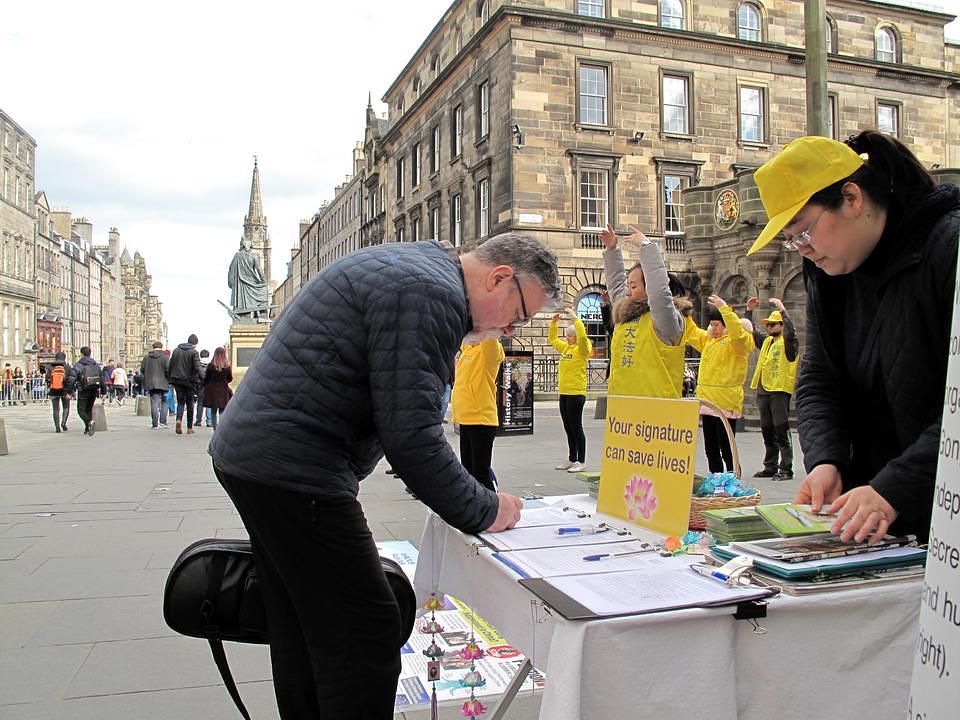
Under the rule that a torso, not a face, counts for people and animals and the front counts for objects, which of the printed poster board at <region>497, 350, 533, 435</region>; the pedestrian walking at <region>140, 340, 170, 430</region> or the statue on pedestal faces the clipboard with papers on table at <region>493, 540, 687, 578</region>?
the printed poster board

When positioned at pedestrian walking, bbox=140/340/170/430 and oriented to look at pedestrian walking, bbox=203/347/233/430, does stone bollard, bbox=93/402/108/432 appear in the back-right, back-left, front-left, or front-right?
back-right

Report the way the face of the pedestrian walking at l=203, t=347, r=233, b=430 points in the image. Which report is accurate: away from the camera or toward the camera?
away from the camera

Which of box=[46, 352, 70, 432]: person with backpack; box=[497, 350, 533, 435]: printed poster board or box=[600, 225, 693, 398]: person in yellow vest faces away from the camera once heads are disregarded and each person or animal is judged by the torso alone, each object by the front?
the person with backpack

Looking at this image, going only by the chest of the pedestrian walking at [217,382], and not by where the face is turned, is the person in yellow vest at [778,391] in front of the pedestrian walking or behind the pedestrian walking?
behind
